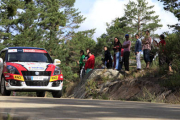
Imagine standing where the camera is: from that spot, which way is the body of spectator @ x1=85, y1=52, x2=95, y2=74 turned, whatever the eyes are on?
to the viewer's left

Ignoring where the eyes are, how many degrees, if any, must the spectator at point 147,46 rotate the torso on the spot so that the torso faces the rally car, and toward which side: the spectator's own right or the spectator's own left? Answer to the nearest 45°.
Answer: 0° — they already face it

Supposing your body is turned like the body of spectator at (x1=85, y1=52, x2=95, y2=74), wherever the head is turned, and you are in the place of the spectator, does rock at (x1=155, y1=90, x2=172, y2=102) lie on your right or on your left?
on your left

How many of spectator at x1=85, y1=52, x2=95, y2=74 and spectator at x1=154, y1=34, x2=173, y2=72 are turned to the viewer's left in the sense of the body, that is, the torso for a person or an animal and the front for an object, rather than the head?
2

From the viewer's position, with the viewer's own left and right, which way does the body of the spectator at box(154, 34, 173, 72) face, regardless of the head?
facing to the left of the viewer

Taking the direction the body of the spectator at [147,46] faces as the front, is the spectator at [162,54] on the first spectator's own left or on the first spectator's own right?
on the first spectator's own left

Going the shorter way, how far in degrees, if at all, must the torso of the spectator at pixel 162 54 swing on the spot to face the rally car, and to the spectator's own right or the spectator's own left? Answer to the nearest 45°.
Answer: approximately 45° to the spectator's own left

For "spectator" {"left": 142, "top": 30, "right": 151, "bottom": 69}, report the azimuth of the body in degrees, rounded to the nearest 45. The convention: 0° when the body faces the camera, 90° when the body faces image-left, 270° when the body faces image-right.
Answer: approximately 45°
